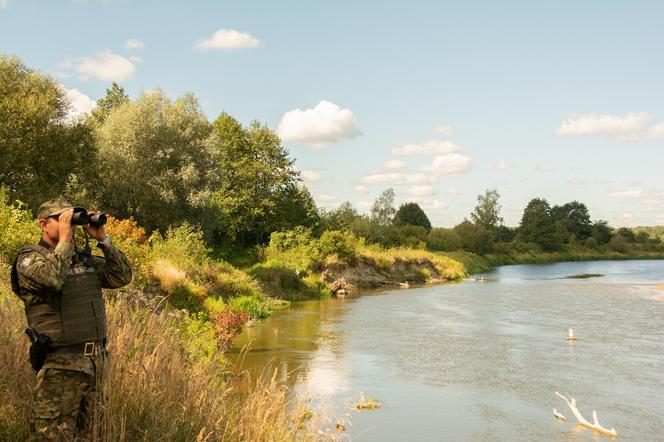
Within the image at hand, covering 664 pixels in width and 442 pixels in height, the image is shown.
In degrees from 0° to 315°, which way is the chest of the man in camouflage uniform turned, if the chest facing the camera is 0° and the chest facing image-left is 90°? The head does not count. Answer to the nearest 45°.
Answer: approximately 315°

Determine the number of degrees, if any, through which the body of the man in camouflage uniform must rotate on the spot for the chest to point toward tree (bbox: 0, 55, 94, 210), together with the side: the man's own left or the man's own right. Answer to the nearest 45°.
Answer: approximately 135° to the man's own left

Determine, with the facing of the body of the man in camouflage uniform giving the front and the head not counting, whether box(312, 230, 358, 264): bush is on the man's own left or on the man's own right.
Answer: on the man's own left

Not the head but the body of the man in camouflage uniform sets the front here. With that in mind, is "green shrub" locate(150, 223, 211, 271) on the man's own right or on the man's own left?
on the man's own left

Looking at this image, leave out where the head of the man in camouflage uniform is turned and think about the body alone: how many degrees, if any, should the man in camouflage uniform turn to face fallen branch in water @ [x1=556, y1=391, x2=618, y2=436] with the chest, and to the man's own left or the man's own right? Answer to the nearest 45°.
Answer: approximately 45° to the man's own left

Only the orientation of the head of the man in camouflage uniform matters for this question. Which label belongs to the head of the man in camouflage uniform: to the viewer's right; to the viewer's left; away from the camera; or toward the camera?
to the viewer's right

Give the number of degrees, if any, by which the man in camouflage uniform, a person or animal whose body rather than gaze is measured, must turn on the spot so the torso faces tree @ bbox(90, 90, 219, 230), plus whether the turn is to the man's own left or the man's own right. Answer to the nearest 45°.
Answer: approximately 135° to the man's own left

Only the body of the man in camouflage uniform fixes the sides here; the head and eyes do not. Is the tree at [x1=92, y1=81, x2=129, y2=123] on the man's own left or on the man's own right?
on the man's own left
